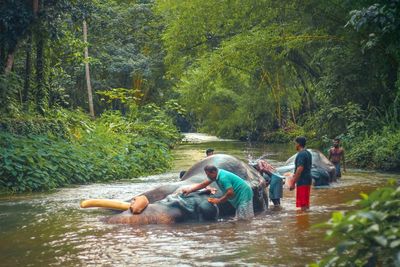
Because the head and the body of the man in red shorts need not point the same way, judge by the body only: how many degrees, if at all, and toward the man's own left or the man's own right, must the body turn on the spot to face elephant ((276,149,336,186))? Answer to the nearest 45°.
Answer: approximately 90° to the man's own right

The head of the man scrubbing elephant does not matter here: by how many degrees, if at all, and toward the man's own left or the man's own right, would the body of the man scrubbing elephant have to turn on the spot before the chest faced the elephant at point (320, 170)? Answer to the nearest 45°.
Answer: approximately 135° to the man's own right

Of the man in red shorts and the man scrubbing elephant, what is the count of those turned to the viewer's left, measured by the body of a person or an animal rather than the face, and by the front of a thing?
2

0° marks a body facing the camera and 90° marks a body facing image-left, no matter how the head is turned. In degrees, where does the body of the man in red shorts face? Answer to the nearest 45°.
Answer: approximately 90°

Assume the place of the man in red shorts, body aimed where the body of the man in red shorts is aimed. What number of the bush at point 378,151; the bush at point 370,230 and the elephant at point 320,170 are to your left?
1

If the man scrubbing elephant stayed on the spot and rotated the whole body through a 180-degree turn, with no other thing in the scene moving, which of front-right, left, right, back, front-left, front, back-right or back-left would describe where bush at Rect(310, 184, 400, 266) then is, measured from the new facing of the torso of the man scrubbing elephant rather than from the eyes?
right

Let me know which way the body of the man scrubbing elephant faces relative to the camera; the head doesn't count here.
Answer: to the viewer's left

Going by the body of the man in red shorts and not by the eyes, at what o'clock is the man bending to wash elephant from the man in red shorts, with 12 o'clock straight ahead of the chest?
The man bending to wash elephant is roughly at 11 o'clock from the man in red shorts.

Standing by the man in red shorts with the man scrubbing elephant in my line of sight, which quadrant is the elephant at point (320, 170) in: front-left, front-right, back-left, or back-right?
back-right

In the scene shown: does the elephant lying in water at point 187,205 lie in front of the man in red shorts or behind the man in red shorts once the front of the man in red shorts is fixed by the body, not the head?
in front

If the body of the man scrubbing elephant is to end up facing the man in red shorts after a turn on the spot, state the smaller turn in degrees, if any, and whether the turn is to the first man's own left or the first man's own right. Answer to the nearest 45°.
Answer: approximately 180°

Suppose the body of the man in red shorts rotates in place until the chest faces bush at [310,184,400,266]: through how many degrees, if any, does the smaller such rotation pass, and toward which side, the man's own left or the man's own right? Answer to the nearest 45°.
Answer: approximately 90° to the man's own left
